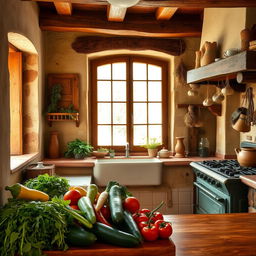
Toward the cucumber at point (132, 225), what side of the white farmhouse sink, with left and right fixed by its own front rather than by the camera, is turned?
front

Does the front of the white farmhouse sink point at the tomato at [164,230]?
yes

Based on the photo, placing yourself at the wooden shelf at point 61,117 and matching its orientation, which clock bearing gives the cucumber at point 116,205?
The cucumber is roughly at 12 o'clock from the wooden shelf.

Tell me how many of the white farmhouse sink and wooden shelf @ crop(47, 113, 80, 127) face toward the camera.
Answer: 2

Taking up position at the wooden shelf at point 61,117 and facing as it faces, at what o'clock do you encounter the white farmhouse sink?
The white farmhouse sink is roughly at 10 o'clock from the wooden shelf.

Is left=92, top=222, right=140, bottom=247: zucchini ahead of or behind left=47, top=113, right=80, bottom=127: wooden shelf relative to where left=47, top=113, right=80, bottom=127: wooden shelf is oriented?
ahead

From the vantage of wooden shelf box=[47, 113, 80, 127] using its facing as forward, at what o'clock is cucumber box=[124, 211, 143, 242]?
The cucumber is roughly at 12 o'clock from the wooden shelf.

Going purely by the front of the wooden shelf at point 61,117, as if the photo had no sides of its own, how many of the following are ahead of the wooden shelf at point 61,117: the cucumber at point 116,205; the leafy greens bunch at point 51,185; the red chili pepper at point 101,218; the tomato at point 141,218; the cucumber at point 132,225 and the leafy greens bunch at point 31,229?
6

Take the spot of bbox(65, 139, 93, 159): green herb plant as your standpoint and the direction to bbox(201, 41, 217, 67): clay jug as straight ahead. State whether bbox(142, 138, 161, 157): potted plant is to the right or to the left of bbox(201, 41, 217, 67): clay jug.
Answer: left

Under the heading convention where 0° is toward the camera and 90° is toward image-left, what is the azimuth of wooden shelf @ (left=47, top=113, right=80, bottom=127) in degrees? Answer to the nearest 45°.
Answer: approximately 0°

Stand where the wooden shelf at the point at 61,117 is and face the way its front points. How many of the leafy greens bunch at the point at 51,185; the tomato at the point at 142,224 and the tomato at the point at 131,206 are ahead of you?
3

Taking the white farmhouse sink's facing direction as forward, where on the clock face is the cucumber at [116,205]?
The cucumber is roughly at 12 o'clock from the white farmhouse sink.

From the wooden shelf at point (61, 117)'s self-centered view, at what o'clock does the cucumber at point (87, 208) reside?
The cucumber is roughly at 12 o'clock from the wooden shelf.

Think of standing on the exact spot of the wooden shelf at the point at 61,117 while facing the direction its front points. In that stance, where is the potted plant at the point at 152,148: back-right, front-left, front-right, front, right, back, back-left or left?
left

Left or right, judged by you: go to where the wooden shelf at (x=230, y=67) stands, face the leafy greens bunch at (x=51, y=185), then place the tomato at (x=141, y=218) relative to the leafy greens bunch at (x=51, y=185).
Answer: left

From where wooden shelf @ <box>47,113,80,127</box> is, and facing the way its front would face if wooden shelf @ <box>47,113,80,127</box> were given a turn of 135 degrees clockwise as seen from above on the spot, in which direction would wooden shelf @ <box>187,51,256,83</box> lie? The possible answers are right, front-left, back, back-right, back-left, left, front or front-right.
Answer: back
